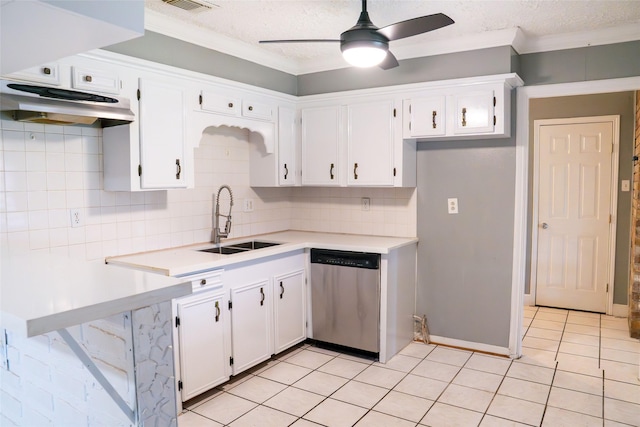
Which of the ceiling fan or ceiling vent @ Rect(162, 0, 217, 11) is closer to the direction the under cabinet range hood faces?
the ceiling fan

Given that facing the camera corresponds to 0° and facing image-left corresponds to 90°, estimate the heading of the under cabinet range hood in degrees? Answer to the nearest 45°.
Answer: approximately 315°

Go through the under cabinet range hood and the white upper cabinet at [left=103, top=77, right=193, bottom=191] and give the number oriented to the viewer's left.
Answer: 0

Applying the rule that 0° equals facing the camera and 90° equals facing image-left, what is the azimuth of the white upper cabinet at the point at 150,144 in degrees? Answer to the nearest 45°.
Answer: approximately 315°

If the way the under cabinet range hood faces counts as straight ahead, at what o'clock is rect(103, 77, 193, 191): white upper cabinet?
The white upper cabinet is roughly at 9 o'clock from the under cabinet range hood.

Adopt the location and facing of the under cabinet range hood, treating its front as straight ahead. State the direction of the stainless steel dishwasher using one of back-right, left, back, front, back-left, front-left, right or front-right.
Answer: front-left

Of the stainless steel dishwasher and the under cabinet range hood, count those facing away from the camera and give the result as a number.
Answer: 0
